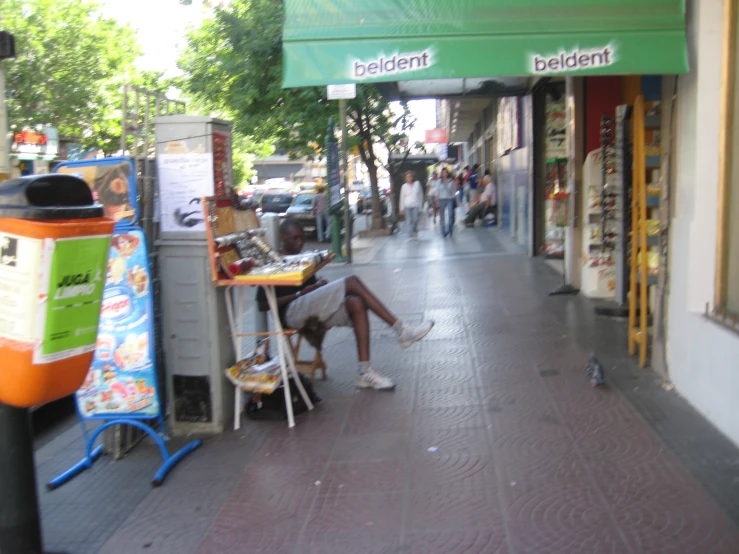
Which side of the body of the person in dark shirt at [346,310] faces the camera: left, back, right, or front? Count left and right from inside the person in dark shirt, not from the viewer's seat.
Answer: right

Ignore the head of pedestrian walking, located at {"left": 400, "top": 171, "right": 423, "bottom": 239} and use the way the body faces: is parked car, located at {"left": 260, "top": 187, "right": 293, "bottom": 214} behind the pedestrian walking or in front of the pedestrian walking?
behind

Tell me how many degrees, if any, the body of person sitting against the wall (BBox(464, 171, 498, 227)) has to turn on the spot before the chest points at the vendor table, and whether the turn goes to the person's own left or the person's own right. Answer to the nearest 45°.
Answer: approximately 90° to the person's own left

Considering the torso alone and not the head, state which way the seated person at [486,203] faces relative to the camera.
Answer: to the viewer's left

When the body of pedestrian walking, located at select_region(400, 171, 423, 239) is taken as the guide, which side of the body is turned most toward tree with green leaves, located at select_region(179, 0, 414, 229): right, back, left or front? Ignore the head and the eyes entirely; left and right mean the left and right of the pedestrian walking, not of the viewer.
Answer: right

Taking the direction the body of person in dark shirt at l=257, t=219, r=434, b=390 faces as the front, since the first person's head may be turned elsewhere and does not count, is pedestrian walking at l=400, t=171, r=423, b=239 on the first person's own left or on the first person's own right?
on the first person's own left

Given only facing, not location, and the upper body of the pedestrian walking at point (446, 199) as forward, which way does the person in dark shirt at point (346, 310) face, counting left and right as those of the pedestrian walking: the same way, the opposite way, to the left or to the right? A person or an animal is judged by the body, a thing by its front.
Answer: to the left

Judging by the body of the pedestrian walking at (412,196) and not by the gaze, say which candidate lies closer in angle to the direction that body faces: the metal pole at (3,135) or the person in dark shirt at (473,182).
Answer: the metal pole
